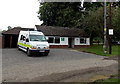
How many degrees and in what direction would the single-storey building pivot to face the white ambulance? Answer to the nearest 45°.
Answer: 0° — it already faces it

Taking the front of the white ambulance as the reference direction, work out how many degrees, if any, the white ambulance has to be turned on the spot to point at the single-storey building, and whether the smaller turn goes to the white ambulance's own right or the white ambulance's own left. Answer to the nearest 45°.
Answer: approximately 135° to the white ambulance's own left

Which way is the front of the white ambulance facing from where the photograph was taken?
facing the viewer and to the right of the viewer

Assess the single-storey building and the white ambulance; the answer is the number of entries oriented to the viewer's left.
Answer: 0

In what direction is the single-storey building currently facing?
toward the camera
